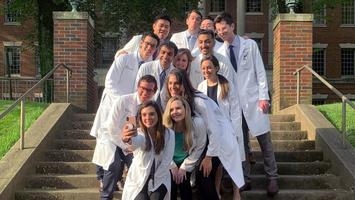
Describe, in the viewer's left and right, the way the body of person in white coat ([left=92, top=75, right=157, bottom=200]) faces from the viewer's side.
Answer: facing the viewer and to the right of the viewer

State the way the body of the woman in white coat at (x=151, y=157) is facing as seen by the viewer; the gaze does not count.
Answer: toward the camera

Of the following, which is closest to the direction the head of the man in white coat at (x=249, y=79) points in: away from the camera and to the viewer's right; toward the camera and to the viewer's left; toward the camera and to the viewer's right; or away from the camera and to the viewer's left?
toward the camera and to the viewer's left

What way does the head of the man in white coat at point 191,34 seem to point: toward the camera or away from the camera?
toward the camera

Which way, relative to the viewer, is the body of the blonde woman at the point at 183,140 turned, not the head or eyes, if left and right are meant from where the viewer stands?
facing the viewer and to the left of the viewer

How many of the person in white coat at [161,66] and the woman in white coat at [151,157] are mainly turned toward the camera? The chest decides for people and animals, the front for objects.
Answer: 2

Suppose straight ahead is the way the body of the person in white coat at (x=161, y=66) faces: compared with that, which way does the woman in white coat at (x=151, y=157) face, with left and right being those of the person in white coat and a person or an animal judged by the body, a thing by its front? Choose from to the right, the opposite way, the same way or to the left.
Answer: the same way

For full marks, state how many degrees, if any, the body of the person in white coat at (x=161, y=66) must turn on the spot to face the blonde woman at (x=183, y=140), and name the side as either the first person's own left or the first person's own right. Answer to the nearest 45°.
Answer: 0° — they already face them

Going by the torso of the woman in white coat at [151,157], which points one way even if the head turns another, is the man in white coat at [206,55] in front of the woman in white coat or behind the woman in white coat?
behind

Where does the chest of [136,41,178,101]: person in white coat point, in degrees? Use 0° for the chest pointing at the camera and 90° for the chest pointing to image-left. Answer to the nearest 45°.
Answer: approximately 0°

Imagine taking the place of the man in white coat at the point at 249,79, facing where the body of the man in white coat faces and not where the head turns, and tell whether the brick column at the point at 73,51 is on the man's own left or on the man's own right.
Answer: on the man's own right

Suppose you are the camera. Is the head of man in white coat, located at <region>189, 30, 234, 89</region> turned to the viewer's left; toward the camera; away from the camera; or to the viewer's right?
toward the camera

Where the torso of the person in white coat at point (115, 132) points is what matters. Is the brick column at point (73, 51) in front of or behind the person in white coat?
behind
